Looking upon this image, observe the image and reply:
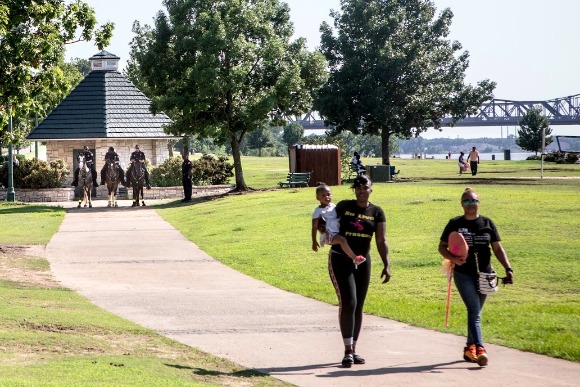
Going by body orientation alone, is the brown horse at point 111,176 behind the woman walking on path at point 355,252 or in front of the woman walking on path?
behind

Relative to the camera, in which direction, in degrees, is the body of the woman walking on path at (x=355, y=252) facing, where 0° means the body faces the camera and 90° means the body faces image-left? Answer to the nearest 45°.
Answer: approximately 0°

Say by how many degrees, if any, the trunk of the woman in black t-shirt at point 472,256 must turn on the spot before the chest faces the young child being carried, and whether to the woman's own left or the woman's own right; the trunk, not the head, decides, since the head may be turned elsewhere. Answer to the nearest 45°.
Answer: approximately 90° to the woman's own right

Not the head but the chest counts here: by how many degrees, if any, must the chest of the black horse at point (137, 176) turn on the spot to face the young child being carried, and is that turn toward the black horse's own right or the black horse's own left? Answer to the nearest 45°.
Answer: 0° — it already faces them

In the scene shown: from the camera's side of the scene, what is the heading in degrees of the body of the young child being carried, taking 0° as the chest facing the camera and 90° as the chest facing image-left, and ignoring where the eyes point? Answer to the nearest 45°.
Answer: approximately 315°

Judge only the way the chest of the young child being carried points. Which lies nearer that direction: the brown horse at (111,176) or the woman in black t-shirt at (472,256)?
the woman in black t-shirt

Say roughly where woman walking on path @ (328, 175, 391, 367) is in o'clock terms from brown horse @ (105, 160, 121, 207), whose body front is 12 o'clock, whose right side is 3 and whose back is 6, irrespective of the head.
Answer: The woman walking on path is roughly at 12 o'clock from the brown horse.

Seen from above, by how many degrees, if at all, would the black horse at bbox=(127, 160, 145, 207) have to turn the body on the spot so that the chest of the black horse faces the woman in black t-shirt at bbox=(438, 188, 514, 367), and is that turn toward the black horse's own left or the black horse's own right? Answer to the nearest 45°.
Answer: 0° — it already faces them

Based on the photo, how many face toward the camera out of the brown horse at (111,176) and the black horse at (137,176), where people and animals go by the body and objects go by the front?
2
